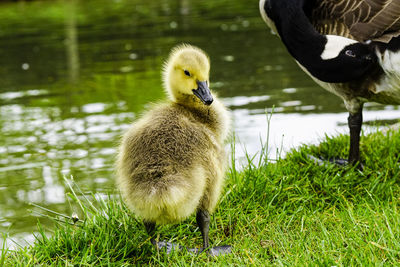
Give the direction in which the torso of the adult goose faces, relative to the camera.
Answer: to the viewer's left

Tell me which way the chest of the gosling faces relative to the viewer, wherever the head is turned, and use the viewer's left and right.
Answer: facing away from the viewer and to the right of the viewer

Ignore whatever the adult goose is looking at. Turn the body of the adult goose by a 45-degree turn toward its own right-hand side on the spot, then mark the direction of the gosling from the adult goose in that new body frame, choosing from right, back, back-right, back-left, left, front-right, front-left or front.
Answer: left
